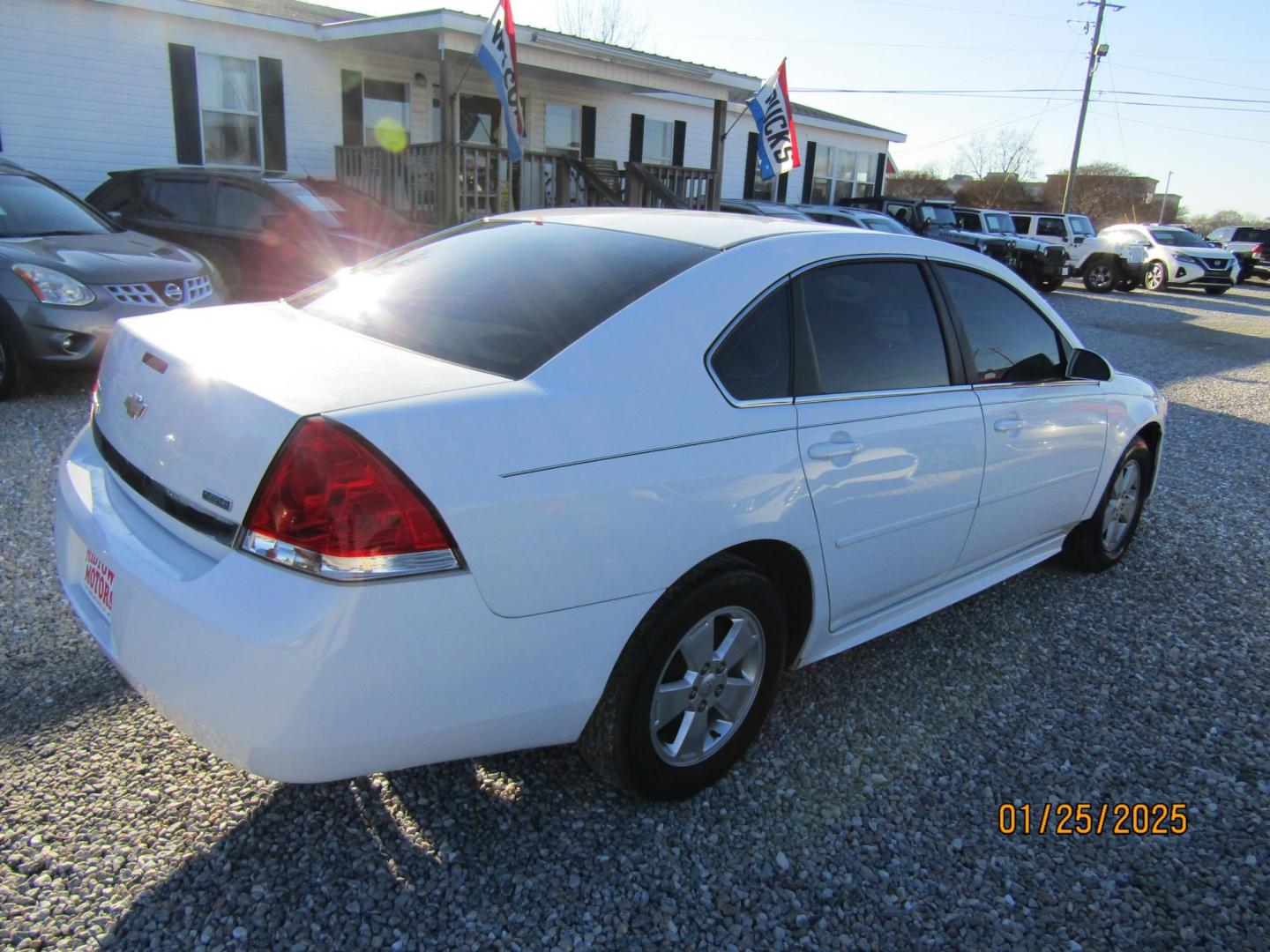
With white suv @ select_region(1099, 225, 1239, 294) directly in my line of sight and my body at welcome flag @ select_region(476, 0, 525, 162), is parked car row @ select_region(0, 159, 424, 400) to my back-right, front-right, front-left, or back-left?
back-right

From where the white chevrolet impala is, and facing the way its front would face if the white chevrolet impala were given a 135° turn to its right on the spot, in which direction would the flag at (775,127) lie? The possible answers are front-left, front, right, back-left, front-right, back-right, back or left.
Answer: back

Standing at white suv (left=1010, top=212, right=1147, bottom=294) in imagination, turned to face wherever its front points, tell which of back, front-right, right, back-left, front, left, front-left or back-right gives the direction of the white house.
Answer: right

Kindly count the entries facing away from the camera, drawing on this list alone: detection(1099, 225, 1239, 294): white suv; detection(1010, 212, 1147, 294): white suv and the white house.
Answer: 0

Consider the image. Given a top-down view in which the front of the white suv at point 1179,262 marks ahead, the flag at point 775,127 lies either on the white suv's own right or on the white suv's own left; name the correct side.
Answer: on the white suv's own right

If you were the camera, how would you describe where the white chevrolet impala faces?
facing away from the viewer and to the right of the viewer

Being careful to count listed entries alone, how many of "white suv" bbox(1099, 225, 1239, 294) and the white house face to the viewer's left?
0

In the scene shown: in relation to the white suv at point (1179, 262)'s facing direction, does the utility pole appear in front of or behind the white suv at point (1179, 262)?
behind

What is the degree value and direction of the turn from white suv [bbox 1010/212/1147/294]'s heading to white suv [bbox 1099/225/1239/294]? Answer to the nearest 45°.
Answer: approximately 90° to its left

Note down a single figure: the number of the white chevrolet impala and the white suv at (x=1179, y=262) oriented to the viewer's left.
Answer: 0

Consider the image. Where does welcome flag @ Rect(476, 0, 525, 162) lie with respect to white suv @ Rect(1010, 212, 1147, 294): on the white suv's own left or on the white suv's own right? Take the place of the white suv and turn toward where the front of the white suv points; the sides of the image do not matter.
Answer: on the white suv's own right

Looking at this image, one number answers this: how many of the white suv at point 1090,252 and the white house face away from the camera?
0

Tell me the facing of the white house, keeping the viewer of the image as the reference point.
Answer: facing the viewer and to the right of the viewer
